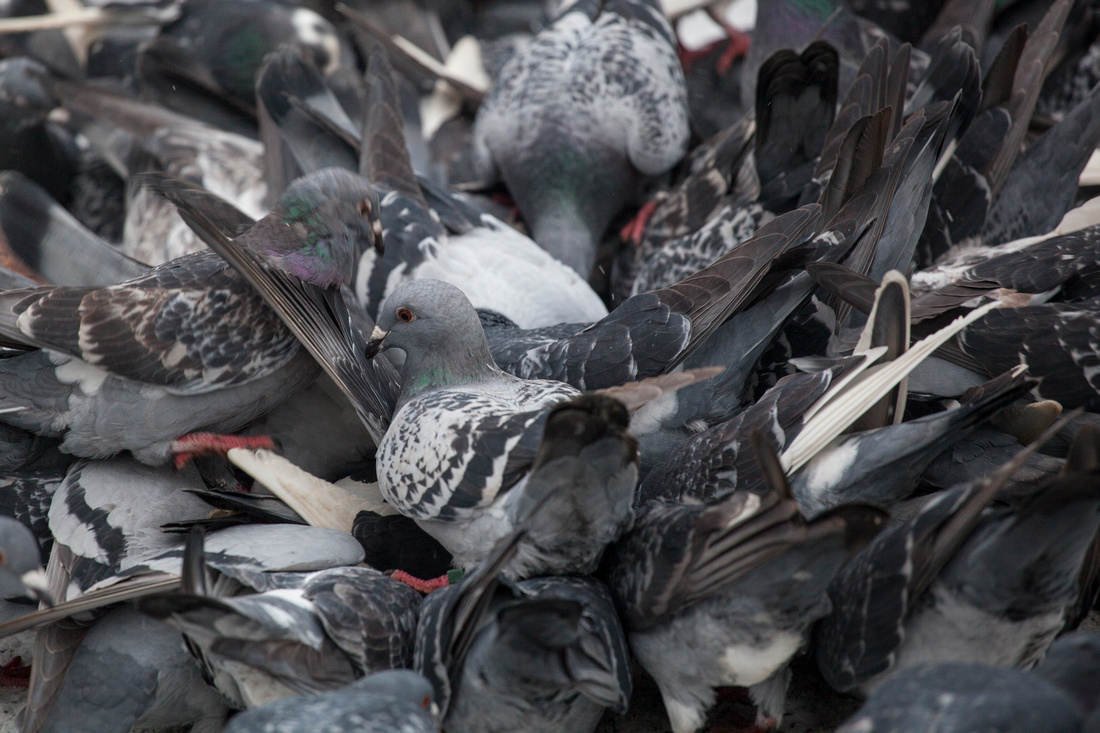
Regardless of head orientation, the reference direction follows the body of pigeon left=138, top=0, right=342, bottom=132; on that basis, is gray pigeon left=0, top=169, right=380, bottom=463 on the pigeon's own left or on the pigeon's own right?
on the pigeon's own right

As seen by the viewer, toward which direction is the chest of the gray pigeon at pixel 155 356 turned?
to the viewer's right

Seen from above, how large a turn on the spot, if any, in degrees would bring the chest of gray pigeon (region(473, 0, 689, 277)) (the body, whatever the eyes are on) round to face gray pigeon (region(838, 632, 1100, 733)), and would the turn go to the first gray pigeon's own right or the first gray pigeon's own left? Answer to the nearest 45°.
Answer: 0° — it already faces it

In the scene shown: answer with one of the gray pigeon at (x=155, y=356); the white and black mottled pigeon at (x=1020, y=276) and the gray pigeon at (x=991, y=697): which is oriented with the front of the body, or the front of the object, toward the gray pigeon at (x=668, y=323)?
the gray pigeon at (x=155, y=356)

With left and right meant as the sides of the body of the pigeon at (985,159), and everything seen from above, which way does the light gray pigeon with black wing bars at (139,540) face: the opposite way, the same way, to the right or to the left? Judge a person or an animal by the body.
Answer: the opposite way

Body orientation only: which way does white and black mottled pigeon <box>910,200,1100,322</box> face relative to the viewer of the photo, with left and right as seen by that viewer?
facing to the right of the viewer
